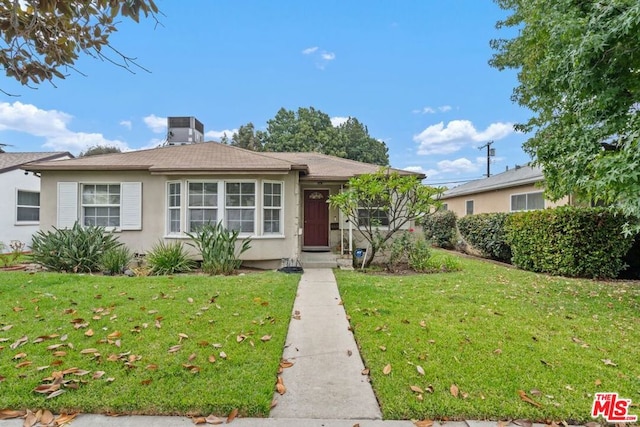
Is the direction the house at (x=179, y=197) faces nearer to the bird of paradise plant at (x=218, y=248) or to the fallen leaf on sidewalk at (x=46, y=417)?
the fallen leaf on sidewalk

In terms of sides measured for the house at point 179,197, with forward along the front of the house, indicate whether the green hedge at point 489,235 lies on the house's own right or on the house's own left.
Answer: on the house's own left

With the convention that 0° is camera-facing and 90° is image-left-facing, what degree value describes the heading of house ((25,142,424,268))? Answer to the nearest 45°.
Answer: approximately 0°

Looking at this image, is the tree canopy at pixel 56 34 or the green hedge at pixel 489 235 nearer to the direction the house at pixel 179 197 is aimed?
the tree canopy

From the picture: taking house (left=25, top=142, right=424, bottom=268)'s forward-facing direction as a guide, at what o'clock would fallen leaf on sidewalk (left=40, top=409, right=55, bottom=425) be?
The fallen leaf on sidewalk is roughly at 12 o'clock from the house.

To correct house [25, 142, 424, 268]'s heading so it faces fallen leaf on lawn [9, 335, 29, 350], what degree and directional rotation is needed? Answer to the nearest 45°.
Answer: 0° — it already faces it

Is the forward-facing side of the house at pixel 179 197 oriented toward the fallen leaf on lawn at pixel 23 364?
yes

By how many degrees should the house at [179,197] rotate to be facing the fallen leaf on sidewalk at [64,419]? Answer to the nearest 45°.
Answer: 0° — it already faces it

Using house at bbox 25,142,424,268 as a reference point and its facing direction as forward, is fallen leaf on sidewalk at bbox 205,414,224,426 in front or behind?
in front

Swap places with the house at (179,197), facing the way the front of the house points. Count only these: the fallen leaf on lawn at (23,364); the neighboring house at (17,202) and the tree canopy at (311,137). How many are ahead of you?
1

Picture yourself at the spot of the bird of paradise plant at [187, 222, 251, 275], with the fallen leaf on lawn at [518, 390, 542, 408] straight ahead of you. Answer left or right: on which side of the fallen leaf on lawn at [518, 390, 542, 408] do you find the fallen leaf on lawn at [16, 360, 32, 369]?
right

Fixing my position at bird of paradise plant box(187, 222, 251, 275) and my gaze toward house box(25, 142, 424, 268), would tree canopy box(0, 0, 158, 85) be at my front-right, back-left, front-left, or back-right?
back-left

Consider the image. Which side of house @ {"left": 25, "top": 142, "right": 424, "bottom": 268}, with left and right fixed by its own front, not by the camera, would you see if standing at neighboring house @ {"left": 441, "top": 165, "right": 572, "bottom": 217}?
left
